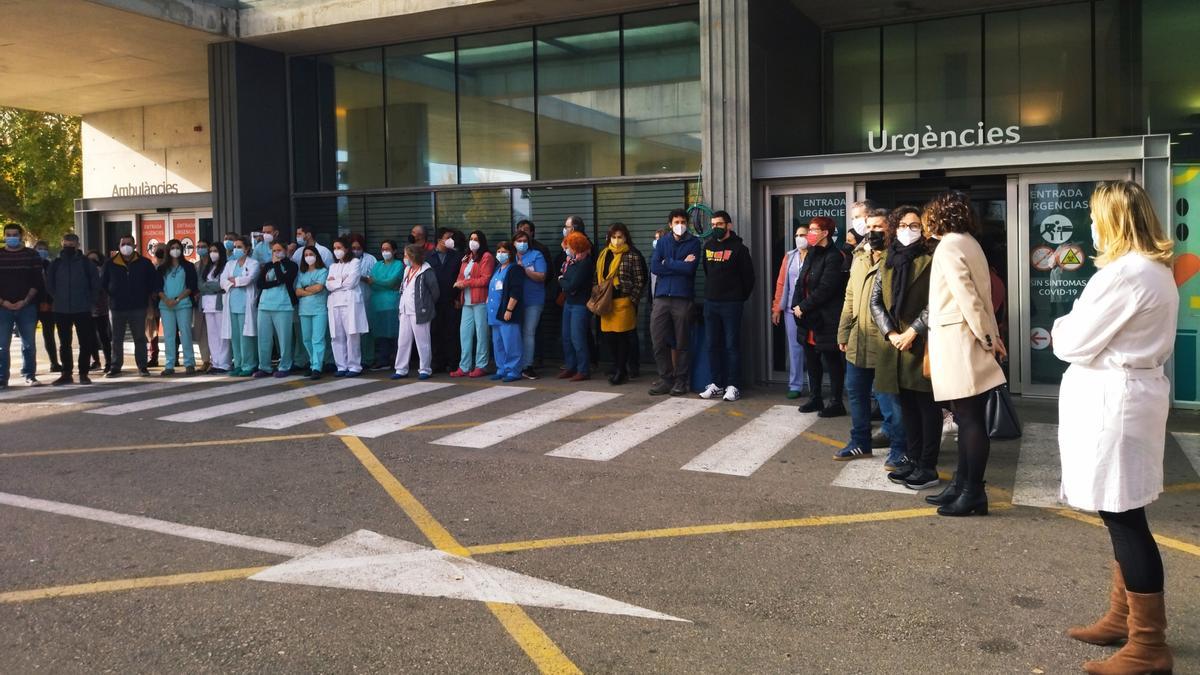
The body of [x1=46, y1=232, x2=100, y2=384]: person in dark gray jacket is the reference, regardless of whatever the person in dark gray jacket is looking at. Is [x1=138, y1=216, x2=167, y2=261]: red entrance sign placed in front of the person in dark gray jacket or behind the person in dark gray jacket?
behind

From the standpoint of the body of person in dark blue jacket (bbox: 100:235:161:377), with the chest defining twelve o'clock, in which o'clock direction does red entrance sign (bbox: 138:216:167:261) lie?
The red entrance sign is roughly at 6 o'clock from the person in dark blue jacket.

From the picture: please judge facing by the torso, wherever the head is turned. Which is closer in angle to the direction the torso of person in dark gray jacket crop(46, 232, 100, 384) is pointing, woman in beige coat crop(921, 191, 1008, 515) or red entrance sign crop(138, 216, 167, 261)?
the woman in beige coat

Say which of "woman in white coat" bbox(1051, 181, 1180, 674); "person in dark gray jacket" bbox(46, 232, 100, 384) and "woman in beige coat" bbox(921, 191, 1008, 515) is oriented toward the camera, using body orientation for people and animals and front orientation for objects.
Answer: the person in dark gray jacket

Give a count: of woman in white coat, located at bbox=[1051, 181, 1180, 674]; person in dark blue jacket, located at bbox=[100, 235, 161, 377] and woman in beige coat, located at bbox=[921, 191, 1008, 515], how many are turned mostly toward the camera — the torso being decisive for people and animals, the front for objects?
1

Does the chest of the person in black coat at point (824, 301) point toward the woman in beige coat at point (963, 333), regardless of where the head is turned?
no

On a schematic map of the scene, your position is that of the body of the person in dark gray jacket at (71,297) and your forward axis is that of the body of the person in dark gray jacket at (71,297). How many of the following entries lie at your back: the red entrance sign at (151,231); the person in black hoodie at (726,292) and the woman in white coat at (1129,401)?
1

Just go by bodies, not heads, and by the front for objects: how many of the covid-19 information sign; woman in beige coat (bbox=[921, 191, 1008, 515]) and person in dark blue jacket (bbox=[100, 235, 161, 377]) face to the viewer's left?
1

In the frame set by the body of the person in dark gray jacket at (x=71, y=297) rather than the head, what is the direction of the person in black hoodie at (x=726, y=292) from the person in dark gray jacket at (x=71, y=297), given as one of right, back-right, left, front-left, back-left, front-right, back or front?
front-left

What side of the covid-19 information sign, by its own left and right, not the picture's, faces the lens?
front

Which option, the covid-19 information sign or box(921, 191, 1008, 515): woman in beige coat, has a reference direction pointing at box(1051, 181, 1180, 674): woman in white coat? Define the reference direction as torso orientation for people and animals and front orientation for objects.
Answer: the covid-19 information sign

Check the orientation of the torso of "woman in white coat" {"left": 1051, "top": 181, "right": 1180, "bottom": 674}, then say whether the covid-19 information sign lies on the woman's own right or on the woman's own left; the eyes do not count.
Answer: on the woman's own right

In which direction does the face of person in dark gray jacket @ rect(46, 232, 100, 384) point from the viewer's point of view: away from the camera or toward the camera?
toward the camera

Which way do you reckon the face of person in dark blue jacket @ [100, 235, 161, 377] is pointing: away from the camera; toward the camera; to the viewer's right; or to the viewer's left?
toward the camera

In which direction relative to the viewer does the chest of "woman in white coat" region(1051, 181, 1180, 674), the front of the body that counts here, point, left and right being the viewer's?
facing to the left of the viewer

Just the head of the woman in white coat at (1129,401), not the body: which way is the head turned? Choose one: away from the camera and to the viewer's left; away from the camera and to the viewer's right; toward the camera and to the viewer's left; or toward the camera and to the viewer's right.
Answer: away from the camera and to the viewer's left

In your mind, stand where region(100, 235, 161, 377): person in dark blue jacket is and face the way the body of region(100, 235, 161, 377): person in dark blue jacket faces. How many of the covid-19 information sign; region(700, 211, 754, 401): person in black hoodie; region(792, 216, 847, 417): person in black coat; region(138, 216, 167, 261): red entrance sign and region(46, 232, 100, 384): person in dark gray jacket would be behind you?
1

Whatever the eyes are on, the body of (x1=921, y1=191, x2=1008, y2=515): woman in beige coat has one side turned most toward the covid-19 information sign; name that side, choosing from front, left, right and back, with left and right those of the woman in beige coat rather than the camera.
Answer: right

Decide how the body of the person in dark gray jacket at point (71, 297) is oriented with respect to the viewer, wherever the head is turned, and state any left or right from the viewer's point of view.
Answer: facing the viewer

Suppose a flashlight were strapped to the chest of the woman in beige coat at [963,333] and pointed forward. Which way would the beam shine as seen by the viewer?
to the viewer's left
